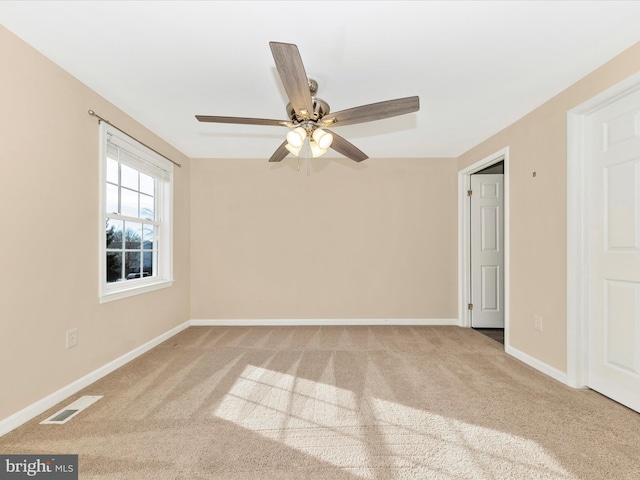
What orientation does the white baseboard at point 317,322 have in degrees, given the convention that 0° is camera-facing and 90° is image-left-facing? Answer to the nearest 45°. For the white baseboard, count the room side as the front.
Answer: approximately 0°

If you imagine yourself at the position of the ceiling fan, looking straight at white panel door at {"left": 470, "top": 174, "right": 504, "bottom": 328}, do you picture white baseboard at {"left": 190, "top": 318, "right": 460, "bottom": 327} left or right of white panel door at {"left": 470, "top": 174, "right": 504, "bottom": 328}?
left

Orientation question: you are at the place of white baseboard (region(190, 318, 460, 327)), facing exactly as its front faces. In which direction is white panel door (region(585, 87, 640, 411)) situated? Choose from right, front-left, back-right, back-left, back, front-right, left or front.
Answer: front-left

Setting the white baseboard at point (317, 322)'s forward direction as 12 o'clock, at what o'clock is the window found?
The window is roughly at 2 o'clock from the white baseboard.

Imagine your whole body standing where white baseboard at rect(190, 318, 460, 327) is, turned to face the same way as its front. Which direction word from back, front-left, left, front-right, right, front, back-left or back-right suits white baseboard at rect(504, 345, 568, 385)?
front-left

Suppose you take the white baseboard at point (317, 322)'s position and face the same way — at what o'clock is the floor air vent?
The floor air vent is roughly at 1 o'clock from the white baseboard.

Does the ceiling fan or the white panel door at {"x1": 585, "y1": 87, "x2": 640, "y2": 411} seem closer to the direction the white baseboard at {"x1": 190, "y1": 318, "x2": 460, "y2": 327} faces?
the ceiling fan

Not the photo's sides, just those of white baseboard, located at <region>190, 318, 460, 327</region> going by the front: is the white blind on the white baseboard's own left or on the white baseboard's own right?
on the white baseboard's own right

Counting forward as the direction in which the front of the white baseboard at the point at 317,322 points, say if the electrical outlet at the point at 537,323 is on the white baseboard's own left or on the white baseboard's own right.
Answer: on the white baseboard's own left

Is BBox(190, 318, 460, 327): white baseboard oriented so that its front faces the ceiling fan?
yes

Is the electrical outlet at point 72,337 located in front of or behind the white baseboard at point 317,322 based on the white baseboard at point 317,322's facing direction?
in front

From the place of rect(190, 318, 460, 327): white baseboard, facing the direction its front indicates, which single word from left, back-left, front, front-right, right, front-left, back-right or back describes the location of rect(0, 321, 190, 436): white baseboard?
front-right
